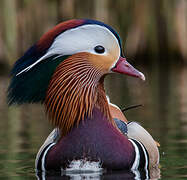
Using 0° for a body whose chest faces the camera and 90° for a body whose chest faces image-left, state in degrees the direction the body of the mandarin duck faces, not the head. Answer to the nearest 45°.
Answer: approximately 0°
